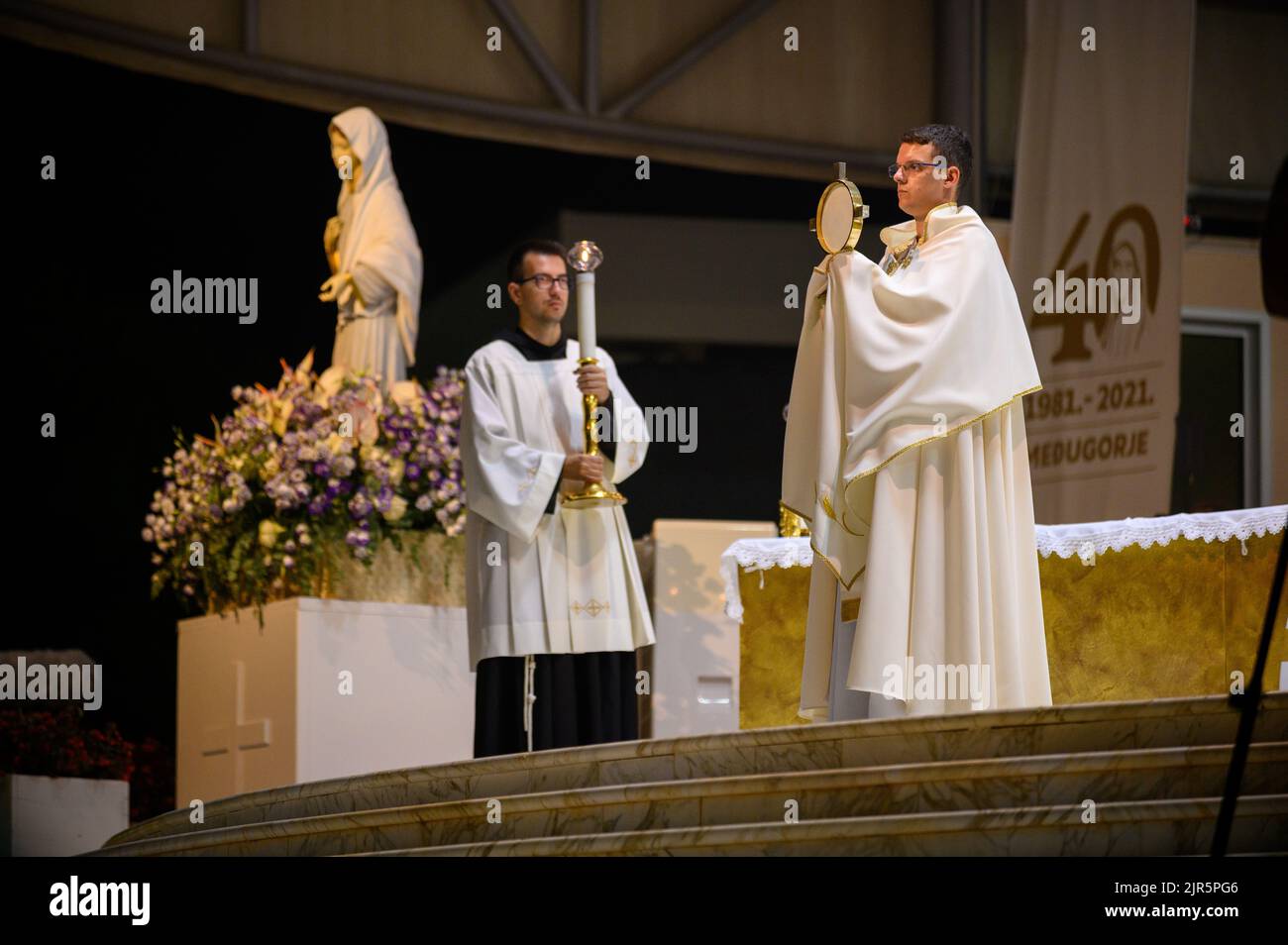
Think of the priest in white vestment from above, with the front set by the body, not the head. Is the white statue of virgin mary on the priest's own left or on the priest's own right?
on the priest's own right

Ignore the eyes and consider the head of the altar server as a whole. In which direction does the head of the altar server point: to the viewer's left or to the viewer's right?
to the viewer's right

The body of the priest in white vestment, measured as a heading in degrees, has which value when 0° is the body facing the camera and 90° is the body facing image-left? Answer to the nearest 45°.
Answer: approximately 45°

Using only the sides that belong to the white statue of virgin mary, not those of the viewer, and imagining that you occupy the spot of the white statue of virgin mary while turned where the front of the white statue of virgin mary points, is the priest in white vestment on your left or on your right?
on your left

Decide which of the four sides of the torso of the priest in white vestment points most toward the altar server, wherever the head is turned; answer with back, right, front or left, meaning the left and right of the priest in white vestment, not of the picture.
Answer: right

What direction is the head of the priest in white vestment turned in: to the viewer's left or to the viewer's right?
to the viewer's left

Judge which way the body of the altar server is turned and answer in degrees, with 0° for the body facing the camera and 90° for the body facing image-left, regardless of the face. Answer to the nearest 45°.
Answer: approximately 315°
